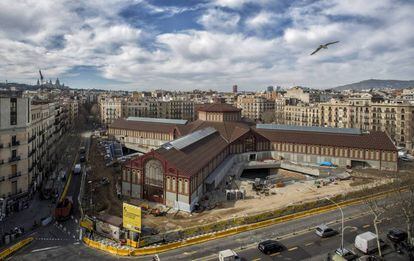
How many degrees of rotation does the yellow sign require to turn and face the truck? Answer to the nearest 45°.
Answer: approximately 135° to its right

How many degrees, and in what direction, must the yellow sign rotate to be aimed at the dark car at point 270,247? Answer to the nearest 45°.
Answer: approximately 45° to its left

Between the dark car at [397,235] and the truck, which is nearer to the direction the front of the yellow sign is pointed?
the dark car

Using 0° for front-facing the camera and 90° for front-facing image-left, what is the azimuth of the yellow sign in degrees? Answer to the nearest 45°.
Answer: approximately 0°
